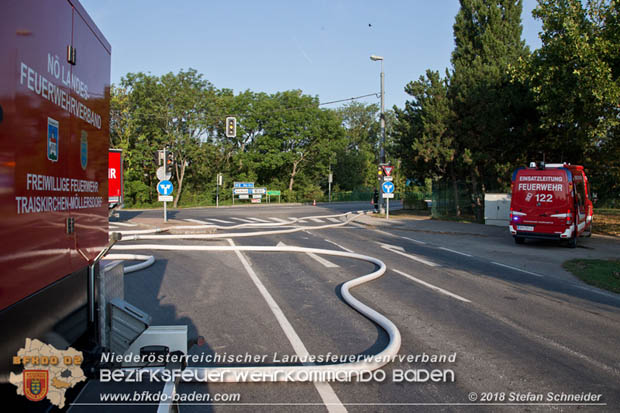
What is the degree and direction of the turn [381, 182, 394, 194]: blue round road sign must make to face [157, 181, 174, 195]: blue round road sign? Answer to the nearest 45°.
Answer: approximately 45° to its right

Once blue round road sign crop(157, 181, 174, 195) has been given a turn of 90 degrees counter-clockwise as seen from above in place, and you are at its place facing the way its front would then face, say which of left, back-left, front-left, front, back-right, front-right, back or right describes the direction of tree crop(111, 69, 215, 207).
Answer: left

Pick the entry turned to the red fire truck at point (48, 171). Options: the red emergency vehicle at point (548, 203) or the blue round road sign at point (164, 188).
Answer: the blue round road sign
